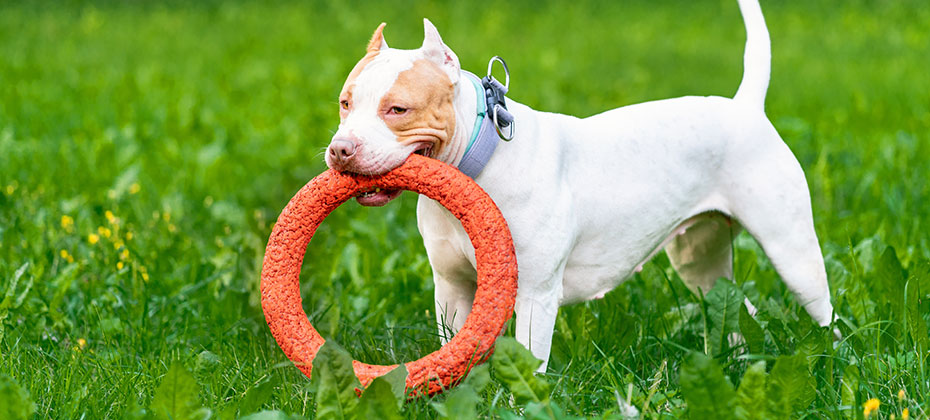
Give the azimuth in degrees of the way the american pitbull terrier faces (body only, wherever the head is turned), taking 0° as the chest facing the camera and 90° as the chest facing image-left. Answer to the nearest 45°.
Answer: approximately 45°

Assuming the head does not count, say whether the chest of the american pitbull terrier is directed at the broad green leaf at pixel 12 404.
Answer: yes

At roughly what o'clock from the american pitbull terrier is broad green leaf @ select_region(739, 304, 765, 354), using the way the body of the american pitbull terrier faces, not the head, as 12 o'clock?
The broad green leaf is roughly at 8 o'clock from the american pitbull terrier.

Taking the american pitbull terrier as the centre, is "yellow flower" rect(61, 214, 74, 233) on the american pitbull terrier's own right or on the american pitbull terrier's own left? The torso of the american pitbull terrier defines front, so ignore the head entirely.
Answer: on the american pitbull terrier's own right

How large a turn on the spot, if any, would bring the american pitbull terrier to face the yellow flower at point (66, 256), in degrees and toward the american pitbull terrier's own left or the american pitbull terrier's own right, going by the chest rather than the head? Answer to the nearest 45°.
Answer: approximately 45° to the american pitbull terrier's own right

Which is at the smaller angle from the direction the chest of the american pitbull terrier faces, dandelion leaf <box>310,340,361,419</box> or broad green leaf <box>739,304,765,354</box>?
the dandelion leaf

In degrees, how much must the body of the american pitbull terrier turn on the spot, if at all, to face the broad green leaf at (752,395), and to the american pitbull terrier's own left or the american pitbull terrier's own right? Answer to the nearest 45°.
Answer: approximately 90° to the american pitbull terrier's own left

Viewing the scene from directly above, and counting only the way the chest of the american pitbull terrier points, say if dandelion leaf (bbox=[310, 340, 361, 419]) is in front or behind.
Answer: in front

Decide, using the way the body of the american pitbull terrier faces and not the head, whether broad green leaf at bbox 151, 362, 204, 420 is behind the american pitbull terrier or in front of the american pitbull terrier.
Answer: in front

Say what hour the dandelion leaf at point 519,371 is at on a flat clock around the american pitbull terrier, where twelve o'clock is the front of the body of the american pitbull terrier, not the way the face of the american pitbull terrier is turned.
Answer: The dandelion leaf is roughly at 11 o'clock from the american pitbull terrier.

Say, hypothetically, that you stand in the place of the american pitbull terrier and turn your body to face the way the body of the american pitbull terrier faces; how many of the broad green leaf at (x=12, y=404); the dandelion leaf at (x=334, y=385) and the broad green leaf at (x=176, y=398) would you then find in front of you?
3
